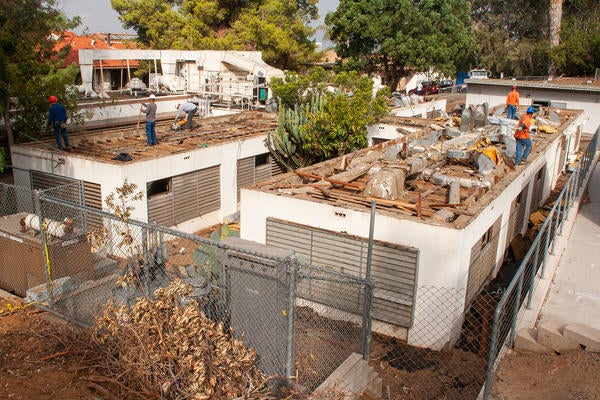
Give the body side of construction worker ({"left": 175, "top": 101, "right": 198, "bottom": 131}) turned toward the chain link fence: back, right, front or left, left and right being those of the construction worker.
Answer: left

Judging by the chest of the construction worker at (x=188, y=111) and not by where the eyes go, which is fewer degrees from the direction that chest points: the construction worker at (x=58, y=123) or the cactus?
the construction worker

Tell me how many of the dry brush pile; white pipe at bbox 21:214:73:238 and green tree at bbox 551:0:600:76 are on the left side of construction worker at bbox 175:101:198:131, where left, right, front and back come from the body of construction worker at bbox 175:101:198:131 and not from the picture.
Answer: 2

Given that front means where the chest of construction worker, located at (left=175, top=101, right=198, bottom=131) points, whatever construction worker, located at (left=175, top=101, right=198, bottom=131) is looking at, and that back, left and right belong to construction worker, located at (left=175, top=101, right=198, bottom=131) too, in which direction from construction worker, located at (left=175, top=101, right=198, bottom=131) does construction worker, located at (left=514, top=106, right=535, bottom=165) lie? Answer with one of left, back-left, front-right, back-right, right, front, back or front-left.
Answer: back-left

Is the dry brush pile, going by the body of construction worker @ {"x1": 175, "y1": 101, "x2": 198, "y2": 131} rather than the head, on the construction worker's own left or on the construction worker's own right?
on the construction worker's own left

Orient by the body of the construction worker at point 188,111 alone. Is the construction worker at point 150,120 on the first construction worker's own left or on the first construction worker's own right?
on the first construction worker's own left

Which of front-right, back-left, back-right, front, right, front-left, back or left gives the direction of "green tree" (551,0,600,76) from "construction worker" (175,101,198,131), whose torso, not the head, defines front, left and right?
back-right

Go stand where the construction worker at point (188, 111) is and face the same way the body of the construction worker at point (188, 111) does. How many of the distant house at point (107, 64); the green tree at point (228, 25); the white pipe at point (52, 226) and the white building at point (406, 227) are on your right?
2

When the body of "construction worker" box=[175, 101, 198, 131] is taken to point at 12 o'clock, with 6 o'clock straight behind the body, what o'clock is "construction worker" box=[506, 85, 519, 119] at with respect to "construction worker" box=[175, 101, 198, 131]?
"construction worker" box=[506, 85, 519, 119] is roughly at 6 o'clock from "construction worker" box=[175, 101, 198, 131].

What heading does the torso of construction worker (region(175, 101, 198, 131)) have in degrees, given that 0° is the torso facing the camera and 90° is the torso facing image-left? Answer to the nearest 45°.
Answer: approximately 90°

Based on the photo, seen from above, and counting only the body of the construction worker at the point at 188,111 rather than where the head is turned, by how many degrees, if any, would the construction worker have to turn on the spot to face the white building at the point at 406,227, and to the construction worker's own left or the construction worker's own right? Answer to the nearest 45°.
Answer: approximately 90° to the construction worker's own left

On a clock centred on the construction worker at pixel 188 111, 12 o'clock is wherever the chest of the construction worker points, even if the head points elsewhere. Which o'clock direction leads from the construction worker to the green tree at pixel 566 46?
The green tree is roughly at 5 o'clock from the construction worker.

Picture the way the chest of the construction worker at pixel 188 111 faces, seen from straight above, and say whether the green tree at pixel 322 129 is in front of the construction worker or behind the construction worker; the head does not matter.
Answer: behind

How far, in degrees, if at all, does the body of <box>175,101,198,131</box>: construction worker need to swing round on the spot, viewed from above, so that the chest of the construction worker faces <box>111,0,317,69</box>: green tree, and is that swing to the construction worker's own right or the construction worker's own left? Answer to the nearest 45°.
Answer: approximately 90° to the construction worker's own right

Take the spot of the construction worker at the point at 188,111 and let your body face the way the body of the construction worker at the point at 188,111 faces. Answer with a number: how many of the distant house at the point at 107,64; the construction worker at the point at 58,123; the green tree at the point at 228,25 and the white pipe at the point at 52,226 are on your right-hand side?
2
